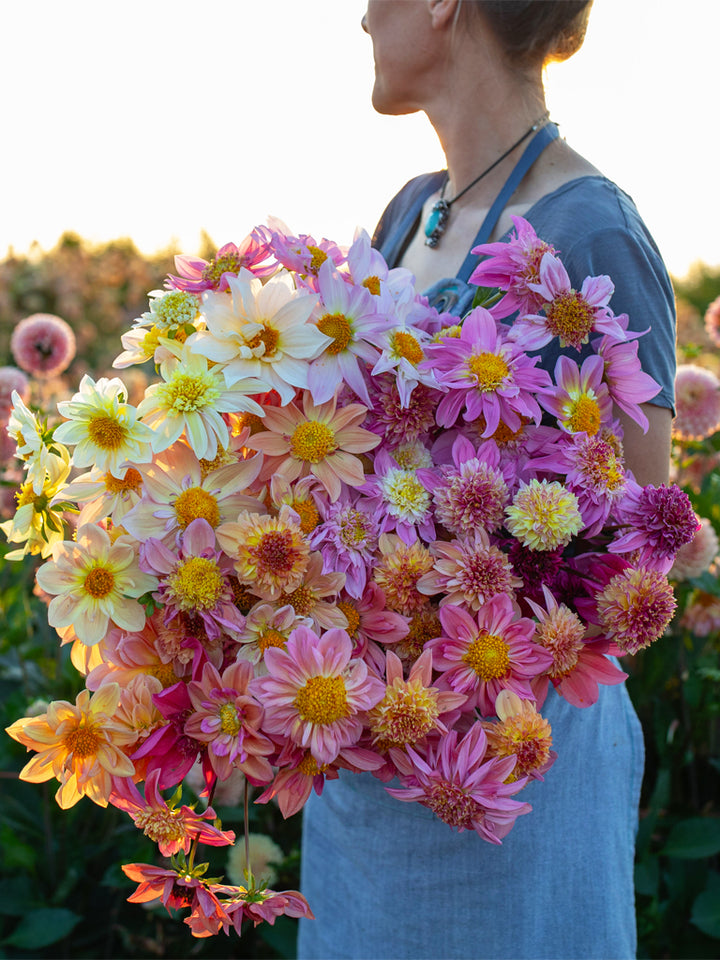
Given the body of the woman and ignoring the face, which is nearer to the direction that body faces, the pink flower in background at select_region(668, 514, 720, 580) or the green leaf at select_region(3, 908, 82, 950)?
the green leaf

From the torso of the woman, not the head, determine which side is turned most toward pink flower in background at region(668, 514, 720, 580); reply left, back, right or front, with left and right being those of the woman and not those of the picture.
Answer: back

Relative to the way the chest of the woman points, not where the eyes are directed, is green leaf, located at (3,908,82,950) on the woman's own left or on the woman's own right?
on the woman's own right

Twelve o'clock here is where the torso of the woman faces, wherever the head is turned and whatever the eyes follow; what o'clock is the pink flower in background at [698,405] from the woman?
The pink flower in background is roughly at 5 o'clock from the woman.

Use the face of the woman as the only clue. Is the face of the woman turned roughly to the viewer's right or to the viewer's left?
to the viewer's left

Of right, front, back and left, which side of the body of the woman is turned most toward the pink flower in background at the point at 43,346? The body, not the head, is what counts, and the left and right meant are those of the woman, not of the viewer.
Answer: right

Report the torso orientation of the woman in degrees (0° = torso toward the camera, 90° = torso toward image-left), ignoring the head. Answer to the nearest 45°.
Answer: approximately 45°
